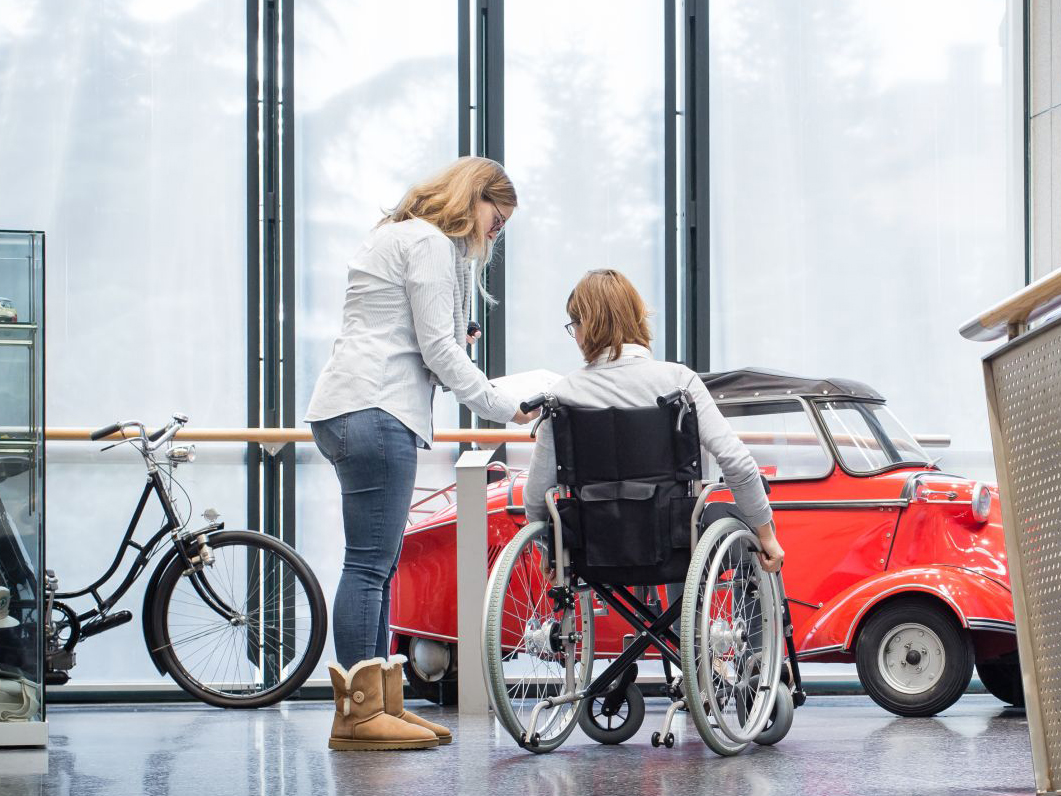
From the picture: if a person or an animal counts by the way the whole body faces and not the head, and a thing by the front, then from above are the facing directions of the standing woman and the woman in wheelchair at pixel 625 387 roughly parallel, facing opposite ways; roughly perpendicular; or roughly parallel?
roughly perpendicular

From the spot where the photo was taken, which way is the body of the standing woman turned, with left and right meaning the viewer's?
facing to the right of the viewer

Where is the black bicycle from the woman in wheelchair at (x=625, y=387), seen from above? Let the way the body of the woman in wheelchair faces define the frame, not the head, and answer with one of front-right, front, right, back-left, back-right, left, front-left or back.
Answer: front-left

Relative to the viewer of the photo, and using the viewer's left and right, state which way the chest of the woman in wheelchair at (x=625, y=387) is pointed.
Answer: facing away from the viewer

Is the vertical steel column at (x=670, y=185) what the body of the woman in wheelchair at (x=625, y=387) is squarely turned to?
yes

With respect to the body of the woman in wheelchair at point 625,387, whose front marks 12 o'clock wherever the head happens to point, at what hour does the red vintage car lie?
The red vintage car is roughly at 1 o'clock from the woman in wheelchair.

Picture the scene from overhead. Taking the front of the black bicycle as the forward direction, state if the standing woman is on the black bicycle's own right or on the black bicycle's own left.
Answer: on the black bicycle's own right

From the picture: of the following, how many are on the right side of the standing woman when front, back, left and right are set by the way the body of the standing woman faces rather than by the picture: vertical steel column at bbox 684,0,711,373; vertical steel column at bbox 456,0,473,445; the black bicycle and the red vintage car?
0

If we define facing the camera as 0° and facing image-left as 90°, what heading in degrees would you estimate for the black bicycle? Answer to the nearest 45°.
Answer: approximately 270°

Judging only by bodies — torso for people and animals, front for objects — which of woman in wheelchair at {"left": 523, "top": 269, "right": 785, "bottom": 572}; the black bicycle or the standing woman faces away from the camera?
the woman in wheelchair

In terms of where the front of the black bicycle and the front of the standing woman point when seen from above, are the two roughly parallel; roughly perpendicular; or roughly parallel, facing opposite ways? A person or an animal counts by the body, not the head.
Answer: roughly parallel

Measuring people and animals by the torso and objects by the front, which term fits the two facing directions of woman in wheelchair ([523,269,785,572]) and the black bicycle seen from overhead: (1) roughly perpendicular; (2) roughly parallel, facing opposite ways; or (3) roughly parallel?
roughly perpendicular

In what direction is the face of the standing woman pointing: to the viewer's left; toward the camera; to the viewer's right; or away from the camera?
to the viewer's right
